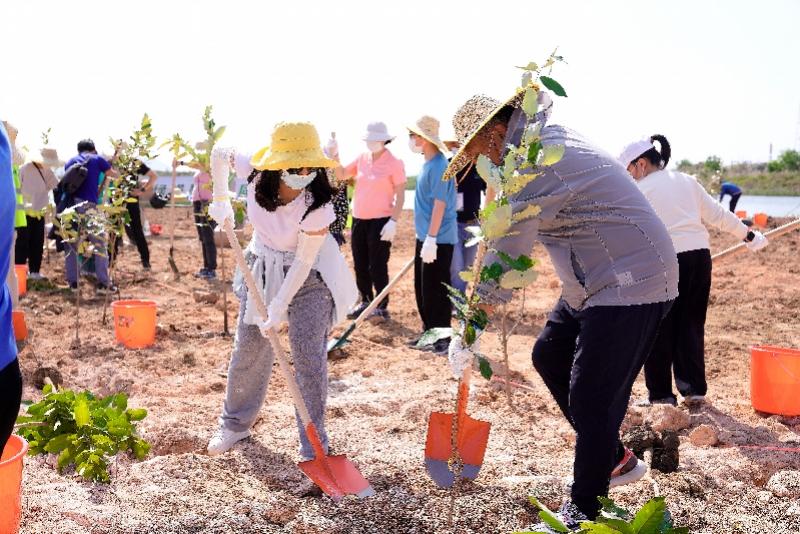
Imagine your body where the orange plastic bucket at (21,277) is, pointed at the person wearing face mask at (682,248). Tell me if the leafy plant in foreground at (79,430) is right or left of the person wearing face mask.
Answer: right

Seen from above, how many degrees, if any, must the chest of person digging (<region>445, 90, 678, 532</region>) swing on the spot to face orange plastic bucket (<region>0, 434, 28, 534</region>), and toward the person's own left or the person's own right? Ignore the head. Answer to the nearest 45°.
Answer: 0° — they already face it

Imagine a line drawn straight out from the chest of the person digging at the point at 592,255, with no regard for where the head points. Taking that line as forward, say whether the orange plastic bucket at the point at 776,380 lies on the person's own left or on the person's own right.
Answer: on the person's own right

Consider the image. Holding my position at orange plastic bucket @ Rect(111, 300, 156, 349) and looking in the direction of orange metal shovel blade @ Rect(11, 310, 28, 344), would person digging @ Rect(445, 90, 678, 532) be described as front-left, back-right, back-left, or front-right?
back-left

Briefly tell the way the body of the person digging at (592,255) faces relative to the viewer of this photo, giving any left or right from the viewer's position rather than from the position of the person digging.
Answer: facing to the left of the viewer

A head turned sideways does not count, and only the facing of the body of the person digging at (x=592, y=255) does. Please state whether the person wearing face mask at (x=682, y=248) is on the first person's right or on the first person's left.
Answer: on the first person's right

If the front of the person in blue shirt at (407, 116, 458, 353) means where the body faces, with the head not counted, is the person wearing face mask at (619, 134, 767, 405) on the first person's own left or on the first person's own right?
on the first person's own left
